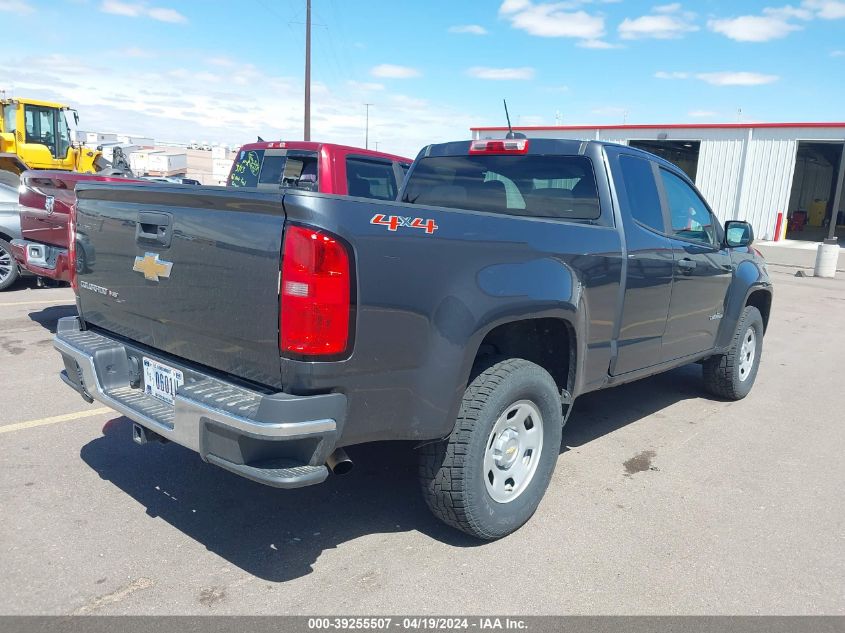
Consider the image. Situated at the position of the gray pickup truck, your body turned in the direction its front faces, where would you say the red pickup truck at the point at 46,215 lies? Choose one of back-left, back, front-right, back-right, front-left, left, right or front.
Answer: left

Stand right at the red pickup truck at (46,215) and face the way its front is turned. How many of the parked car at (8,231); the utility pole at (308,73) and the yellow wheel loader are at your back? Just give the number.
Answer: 0

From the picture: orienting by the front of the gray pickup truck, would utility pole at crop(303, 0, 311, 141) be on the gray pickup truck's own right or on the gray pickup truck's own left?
on the gray pickup truck's own left

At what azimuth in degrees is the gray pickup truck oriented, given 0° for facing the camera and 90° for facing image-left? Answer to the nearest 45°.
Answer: approximately 225°

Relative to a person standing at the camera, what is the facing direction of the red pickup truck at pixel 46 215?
facing away from the viewer and to the right of the viewer

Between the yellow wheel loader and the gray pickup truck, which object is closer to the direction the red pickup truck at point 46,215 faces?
the yellow wheel loader

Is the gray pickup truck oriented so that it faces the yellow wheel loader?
no

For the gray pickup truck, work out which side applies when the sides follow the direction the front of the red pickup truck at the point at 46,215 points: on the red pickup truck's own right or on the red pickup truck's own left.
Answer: on the red pickup truck's own right

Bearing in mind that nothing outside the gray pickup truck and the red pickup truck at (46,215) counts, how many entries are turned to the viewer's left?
0

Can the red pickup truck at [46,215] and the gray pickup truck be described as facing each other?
no

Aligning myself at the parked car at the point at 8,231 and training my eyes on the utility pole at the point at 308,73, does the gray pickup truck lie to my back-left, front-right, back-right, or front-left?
back-right

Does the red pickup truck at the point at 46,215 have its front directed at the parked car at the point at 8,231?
no

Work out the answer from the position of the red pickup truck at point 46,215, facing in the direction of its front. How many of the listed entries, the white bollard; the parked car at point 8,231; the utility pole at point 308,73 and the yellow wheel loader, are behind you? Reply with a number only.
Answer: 0

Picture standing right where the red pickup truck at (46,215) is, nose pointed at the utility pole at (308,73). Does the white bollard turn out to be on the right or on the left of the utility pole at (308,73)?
right

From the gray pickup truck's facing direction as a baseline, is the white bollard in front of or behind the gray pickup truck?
in front
